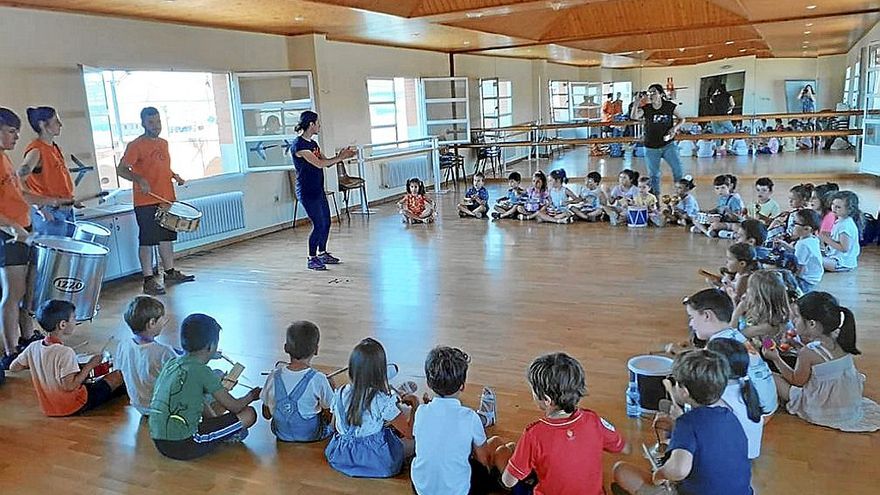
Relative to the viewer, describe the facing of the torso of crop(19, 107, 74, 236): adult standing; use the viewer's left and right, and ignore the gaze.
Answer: facing to the right of the viewer

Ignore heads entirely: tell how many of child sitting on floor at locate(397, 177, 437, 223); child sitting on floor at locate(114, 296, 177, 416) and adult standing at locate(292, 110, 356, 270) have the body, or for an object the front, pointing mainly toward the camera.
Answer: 1

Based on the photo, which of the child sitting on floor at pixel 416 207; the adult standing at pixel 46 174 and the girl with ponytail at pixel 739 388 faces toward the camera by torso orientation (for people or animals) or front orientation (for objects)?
the child sitting on floor

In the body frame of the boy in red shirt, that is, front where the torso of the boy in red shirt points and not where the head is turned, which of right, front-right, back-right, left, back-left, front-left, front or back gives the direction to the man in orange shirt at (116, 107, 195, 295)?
front-left

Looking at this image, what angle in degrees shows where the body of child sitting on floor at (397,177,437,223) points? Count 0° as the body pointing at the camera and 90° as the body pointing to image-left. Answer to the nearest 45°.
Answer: approximately 0°

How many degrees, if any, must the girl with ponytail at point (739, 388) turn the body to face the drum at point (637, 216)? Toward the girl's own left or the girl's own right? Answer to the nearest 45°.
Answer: approximately 45° to the girl's own right

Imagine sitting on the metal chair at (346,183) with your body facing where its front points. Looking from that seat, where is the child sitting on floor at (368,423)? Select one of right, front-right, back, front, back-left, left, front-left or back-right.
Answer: front-right

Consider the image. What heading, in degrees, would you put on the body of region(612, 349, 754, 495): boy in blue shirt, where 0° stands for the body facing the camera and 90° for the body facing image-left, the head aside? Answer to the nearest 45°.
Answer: approximately 135°

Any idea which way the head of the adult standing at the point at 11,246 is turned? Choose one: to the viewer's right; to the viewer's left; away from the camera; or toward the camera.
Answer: to the viewer's right

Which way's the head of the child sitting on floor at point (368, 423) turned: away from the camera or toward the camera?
away from the camera

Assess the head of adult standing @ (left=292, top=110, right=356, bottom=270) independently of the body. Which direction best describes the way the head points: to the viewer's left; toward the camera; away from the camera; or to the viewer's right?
to the viewer's right

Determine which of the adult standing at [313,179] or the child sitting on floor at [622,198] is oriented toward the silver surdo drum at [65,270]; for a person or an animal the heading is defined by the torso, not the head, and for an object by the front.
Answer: the child sitting on floor

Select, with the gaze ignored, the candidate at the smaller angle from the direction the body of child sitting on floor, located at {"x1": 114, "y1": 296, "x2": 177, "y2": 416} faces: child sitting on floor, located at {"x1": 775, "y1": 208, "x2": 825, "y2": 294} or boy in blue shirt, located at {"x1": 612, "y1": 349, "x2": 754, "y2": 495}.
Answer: the child sitting on floor

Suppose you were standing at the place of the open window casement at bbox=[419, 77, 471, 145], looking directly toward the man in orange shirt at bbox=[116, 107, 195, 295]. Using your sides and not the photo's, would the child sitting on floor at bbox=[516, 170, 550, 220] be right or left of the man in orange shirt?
left

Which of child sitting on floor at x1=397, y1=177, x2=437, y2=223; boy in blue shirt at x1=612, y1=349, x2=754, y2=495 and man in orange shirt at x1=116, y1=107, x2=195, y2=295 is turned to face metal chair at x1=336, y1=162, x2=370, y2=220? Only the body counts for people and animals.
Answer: the boy in blue shirt

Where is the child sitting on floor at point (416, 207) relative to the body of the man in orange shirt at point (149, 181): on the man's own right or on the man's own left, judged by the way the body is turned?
on the man's own left

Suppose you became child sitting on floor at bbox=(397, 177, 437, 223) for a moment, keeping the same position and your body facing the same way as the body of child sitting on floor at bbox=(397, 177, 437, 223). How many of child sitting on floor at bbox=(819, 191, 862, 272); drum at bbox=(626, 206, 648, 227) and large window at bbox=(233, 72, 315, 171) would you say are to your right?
1

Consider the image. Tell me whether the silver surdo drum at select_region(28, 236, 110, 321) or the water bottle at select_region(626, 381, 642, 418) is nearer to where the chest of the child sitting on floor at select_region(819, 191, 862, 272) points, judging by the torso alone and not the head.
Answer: the silver surdo drum
